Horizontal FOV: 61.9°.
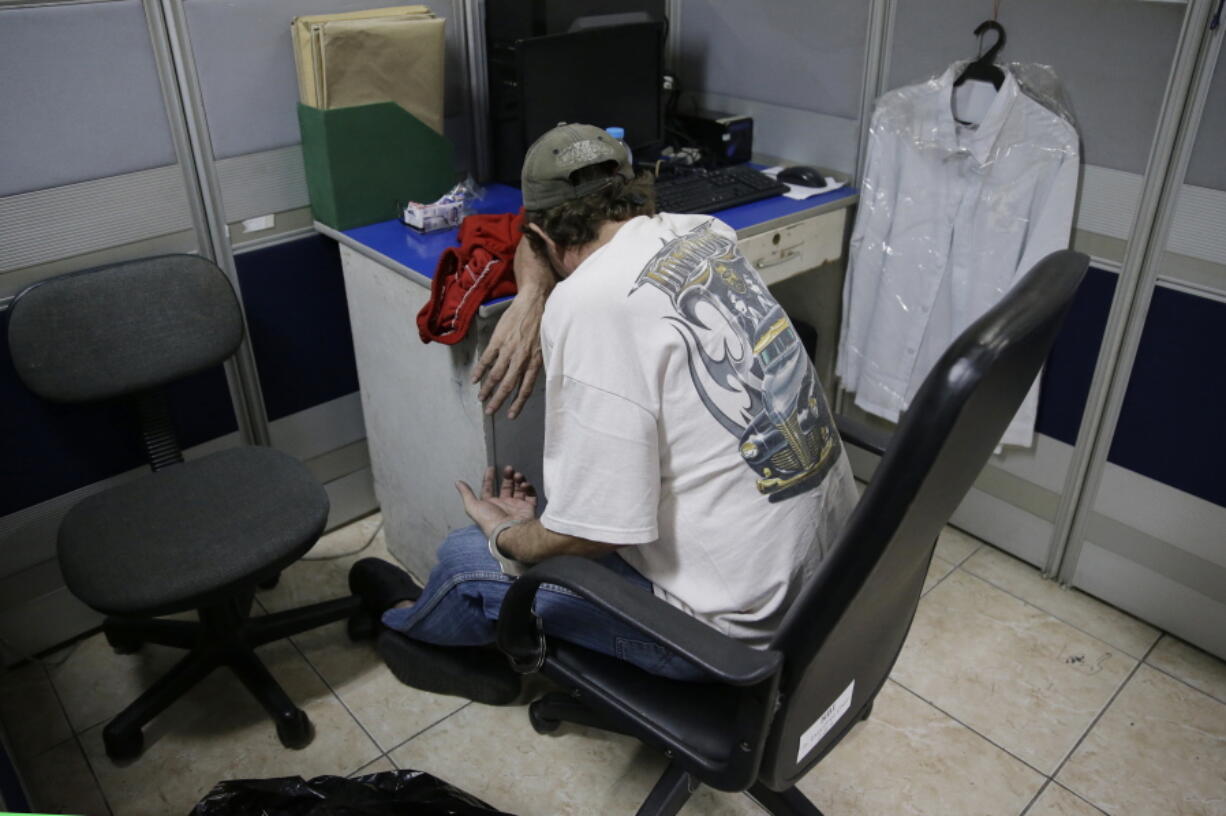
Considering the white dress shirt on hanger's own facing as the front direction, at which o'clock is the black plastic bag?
The black plastic bag is roughly at 1 o'clock from the white dress shirt on hanger.

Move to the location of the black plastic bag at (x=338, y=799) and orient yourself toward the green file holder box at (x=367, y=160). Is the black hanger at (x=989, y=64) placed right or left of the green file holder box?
right

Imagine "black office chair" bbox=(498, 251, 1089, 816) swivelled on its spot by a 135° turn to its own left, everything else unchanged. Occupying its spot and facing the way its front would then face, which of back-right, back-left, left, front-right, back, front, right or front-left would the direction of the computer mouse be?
back

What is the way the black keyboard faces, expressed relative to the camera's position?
facing the viewer and to the right of the viewer

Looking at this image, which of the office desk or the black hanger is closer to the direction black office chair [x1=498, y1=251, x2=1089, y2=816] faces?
the office desk

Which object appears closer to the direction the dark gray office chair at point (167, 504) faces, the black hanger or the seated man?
the seated man

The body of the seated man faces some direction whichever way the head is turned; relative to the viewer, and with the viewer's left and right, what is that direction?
facing away from the viewer and to the left of the viewer

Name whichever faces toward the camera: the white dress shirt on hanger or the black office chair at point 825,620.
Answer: the white dress shirt on hanger

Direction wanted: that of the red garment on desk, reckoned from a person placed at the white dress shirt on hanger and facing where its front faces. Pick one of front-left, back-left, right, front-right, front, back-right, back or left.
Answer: front-right

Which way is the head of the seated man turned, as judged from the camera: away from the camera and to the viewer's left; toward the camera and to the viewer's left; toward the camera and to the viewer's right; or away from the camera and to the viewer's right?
away from the camera and to the viewer's left

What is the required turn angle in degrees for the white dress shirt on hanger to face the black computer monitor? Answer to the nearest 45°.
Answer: approximately 90° to its right

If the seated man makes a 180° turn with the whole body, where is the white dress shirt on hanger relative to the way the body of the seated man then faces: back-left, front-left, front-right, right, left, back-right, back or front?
left

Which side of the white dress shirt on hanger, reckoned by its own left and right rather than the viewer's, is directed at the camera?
front

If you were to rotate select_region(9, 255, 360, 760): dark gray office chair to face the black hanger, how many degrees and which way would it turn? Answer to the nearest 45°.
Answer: approximately 45° to its left

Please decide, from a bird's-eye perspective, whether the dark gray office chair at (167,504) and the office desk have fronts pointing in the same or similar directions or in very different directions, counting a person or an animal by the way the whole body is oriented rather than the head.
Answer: same or similar directions

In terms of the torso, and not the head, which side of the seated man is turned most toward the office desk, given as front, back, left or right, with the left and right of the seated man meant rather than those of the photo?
front

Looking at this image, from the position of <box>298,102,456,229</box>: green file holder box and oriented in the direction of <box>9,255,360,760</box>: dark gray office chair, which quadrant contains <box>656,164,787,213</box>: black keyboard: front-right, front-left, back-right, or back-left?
back-left
